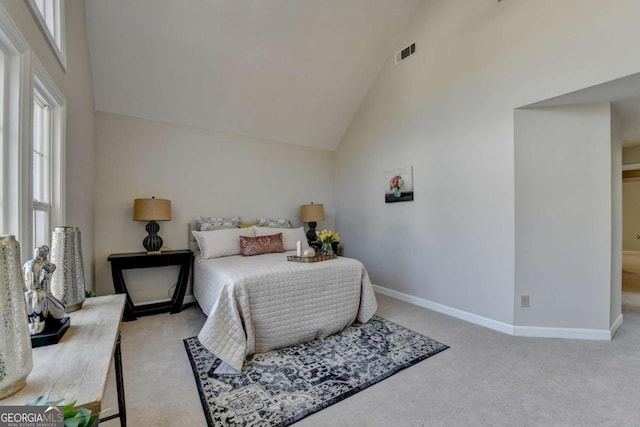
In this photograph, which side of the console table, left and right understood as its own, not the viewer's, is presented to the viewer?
right

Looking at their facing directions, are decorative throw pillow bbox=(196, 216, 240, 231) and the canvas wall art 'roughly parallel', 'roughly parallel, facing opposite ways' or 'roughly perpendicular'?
roughly perpendicular

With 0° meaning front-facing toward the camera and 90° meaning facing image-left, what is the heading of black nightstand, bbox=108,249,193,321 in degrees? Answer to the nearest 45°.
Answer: approximately 0°

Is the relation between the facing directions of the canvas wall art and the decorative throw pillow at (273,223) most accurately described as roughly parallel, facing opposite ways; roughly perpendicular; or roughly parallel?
roughly perpendicular

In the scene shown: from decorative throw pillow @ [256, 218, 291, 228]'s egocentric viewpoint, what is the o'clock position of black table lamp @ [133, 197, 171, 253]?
The black table lamp is roughly at 2 o'clock from the decorative throw pillow.

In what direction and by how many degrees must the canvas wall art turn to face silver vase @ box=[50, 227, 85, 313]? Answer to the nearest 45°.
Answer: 0° — it already faces it

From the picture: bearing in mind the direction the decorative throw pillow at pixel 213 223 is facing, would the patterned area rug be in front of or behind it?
in front

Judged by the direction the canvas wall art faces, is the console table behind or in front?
in front

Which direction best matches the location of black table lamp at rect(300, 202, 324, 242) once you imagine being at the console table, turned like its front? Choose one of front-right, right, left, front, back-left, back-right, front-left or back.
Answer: front-left

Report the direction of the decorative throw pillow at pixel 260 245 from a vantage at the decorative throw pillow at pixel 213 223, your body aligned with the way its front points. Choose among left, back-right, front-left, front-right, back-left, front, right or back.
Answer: front-left

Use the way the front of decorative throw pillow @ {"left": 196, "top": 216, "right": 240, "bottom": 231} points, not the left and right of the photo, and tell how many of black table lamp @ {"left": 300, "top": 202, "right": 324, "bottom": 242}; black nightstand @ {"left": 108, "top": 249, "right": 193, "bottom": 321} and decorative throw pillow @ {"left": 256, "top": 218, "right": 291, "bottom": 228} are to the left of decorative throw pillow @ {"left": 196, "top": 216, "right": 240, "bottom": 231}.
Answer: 2

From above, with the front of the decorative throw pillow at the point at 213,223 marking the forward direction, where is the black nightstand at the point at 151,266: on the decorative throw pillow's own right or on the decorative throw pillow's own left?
on the decorative throw pillow's own right
